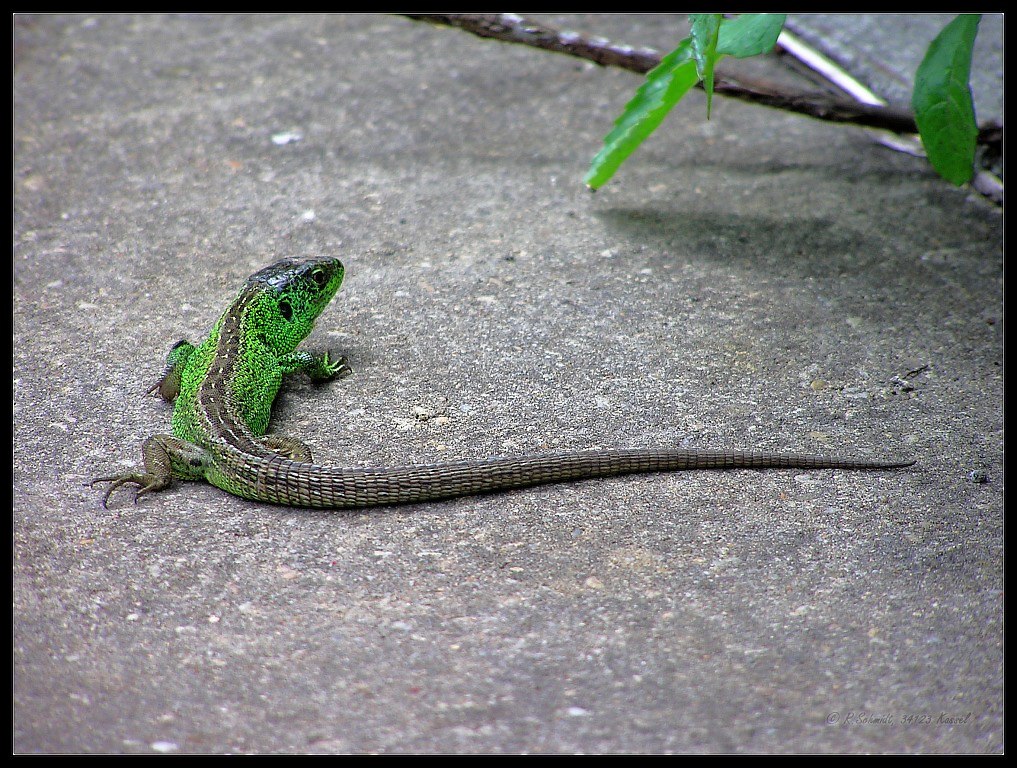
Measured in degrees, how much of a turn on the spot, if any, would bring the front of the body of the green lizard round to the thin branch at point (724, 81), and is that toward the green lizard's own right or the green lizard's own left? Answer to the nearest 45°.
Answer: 0° — it already faces it

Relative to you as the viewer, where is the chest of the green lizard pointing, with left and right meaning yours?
facing away from the viewer and to the right of the viewer
